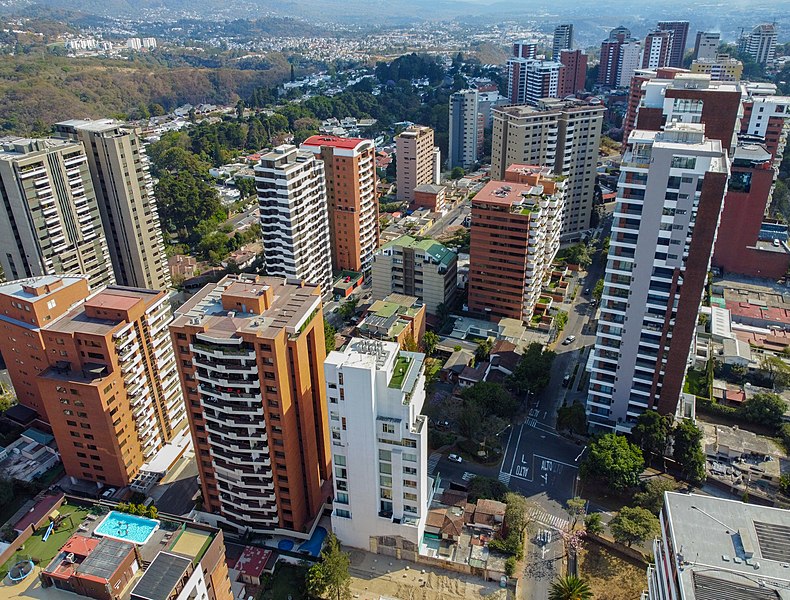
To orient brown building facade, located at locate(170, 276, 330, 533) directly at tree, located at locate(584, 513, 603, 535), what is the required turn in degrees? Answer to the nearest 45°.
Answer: approximately 90° to its left

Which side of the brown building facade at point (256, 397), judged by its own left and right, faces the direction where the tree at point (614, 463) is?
left

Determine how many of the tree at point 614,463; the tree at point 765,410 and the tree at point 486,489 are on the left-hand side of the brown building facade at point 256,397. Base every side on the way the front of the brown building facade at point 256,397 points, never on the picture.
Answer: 3

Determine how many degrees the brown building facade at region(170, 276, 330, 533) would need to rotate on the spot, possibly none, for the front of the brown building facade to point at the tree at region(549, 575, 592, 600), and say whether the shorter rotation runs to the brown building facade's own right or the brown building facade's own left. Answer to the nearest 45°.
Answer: approximately 45° to the brown building facade's own left

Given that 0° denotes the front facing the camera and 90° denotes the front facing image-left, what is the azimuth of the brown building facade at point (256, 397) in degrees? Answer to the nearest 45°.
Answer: approximately 0°

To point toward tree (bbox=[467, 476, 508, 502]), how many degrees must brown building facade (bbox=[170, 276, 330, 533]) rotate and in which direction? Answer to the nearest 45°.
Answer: approximately 90° to its left
